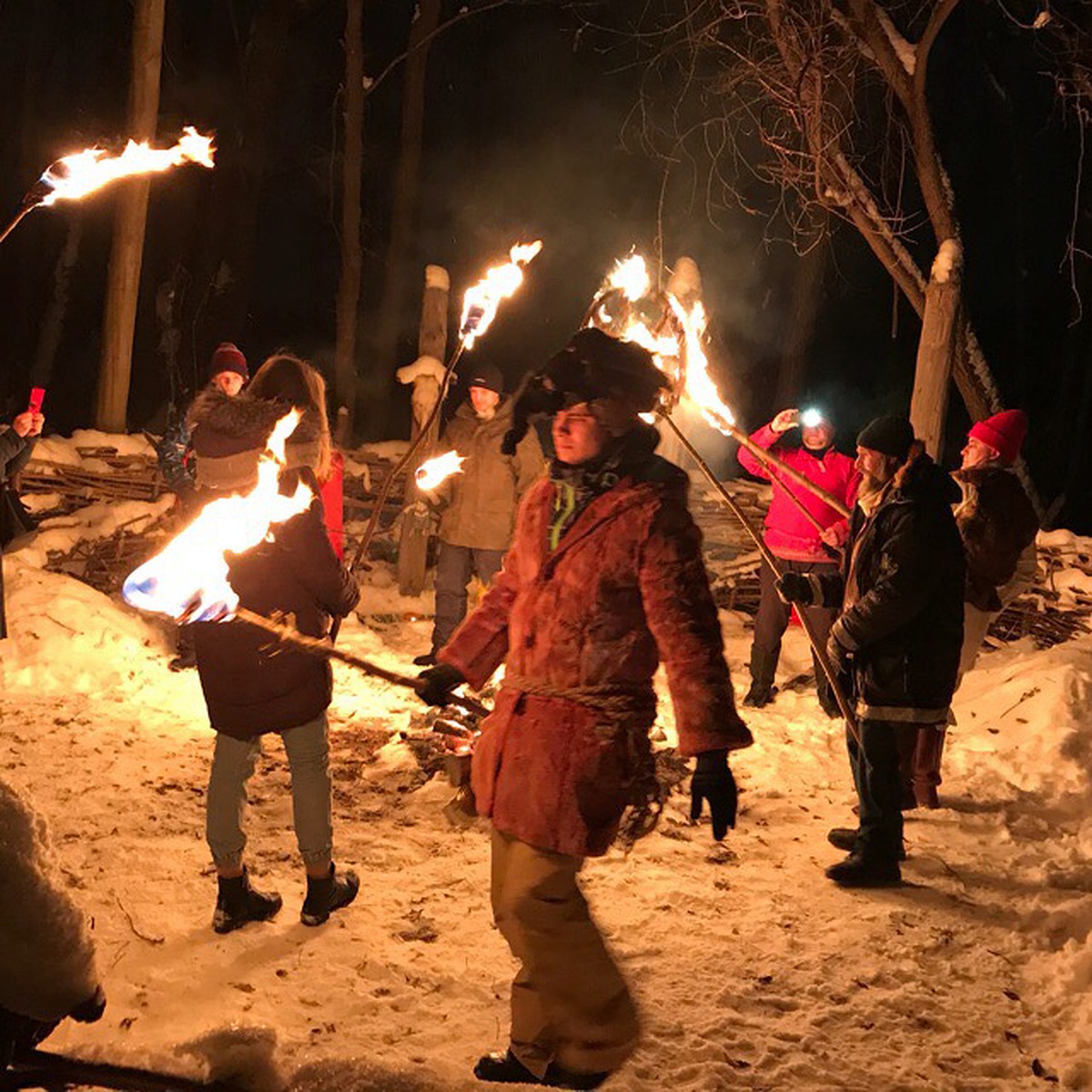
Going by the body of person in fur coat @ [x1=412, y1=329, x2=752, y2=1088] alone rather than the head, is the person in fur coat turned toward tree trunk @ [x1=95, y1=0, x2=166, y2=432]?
no

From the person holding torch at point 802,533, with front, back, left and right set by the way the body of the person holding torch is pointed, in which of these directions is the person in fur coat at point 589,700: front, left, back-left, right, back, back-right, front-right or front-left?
front

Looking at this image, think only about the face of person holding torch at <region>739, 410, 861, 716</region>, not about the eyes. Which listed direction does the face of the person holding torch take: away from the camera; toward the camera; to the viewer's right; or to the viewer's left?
toward the camera

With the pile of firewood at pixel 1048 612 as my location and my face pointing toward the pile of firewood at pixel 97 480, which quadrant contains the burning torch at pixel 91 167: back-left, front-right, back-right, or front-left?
front-left

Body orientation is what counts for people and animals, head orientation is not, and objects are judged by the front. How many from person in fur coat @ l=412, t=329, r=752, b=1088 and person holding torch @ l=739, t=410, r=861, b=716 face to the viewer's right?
0

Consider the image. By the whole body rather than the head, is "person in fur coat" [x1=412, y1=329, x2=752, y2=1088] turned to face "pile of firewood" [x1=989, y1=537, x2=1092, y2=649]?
no

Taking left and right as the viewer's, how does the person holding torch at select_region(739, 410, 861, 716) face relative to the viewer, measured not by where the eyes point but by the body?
facing the viewer

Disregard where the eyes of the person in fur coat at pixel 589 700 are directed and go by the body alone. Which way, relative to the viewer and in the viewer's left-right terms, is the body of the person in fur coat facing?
facing the viewer and to the left of the viewer

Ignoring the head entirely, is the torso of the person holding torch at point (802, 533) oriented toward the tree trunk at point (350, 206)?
no

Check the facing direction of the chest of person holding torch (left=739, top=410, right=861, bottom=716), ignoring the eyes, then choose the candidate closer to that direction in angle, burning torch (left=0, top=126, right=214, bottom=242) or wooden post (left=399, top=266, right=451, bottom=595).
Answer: the burning torch

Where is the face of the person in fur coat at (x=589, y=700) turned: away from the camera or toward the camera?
toward the camera

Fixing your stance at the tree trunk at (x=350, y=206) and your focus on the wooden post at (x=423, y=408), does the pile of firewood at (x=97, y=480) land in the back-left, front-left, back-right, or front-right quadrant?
front-right

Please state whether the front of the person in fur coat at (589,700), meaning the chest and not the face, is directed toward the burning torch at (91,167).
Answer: no
